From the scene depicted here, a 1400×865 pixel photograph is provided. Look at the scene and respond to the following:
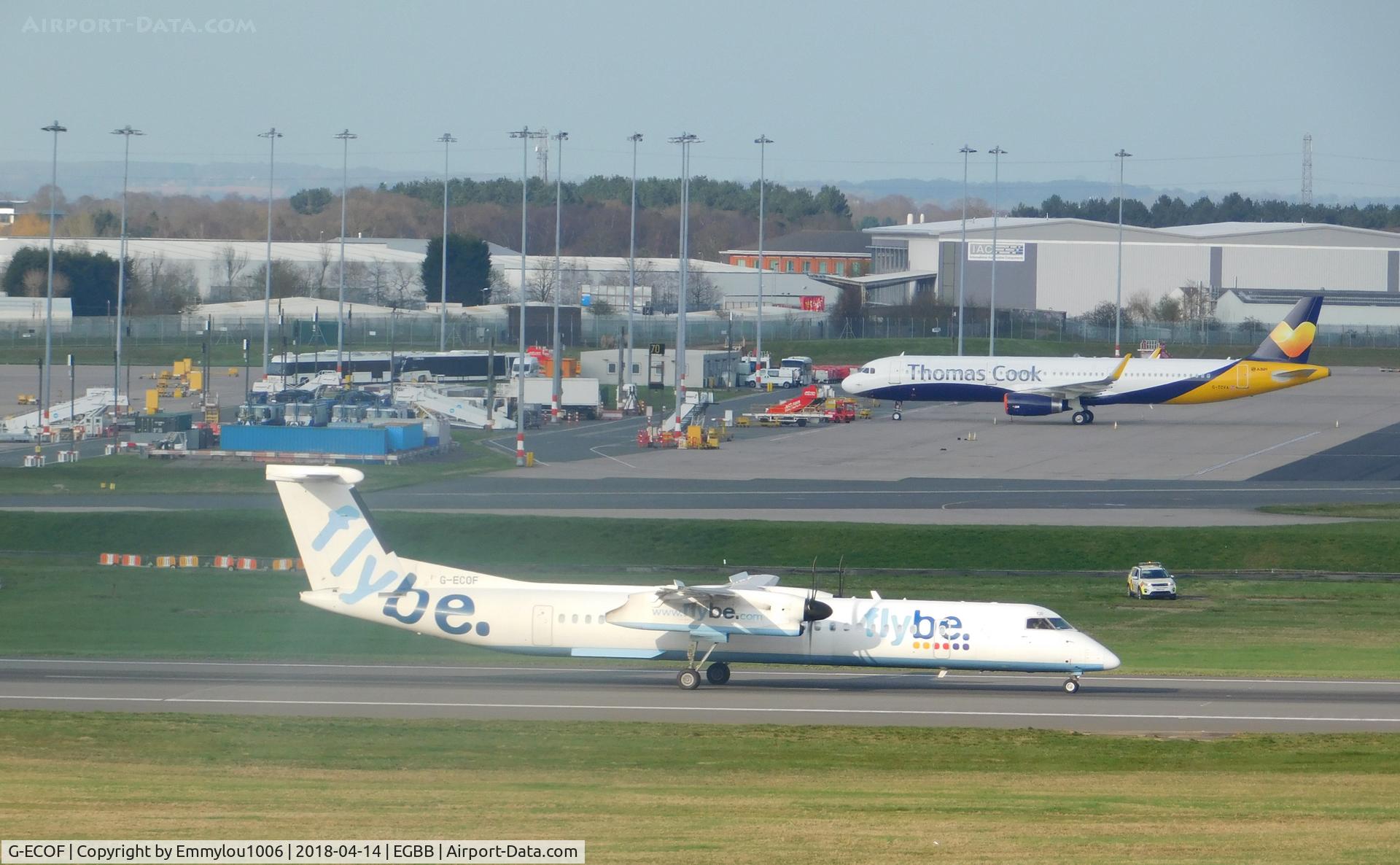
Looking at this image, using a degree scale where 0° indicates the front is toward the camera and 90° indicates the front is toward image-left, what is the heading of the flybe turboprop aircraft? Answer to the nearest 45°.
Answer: approximately 270°
